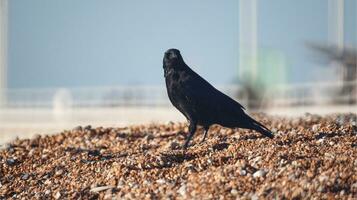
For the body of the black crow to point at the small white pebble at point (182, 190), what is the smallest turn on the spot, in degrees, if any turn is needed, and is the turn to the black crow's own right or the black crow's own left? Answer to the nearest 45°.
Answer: approximately 90° to the black crow's own left

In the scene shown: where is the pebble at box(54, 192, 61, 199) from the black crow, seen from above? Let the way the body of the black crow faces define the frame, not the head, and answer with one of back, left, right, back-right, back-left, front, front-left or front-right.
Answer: front-left

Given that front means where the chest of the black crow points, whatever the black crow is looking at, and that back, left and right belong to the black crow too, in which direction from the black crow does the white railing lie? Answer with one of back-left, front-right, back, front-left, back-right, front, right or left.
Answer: right

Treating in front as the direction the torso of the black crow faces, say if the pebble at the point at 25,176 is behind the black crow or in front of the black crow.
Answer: in front

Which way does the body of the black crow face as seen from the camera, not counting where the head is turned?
to the viewer's left

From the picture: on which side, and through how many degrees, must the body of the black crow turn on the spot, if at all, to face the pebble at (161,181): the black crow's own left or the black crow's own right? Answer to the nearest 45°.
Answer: approximately 90° to the black crow's own left

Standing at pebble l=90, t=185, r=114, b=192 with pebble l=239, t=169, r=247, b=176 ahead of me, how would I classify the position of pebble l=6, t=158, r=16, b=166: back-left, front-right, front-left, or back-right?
back-left

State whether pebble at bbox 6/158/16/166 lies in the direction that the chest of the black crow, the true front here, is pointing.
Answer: yes

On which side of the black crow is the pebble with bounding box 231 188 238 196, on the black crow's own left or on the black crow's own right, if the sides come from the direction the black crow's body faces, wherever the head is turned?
on the black crow's own left

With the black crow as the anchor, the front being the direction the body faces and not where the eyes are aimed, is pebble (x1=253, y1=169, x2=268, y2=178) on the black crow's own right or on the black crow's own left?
on the black crow's own left
